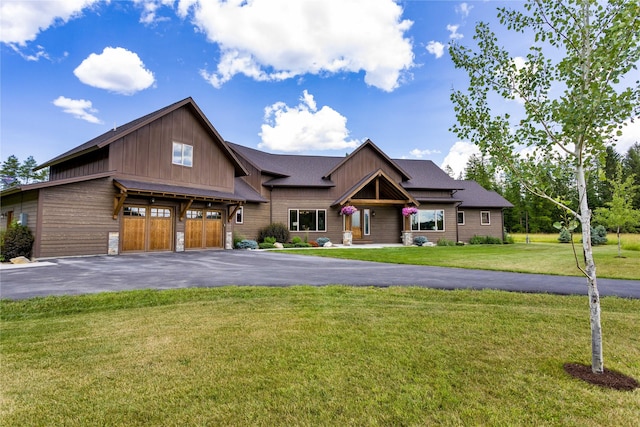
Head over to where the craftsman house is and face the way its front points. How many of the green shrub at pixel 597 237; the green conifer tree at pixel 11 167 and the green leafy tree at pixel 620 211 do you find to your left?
2

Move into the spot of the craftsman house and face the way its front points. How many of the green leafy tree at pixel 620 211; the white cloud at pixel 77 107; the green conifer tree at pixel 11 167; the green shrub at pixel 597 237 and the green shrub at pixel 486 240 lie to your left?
3

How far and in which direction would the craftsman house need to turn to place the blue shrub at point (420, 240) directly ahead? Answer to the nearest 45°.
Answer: approximately 90° to its left

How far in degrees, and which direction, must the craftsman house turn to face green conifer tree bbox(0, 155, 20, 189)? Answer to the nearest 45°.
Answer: approximately 135° to its right

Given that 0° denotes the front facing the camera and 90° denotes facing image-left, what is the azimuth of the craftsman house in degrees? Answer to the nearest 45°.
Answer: approximately 0°

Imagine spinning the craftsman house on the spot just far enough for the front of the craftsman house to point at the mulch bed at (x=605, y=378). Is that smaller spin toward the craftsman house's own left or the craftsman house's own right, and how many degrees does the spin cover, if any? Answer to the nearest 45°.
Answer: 0° — it already faces it

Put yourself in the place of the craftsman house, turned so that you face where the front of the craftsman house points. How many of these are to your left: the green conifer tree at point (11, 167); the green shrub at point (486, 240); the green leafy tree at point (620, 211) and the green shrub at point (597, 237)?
3

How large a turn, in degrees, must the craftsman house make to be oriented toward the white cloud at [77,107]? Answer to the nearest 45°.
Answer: approximately 135° to its right

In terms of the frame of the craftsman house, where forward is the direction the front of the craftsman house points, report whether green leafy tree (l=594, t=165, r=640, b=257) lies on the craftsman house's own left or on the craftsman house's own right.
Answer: on the craftsman house's own left

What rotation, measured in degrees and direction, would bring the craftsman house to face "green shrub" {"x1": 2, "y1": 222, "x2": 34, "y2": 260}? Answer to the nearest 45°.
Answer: approximately 45° to its right

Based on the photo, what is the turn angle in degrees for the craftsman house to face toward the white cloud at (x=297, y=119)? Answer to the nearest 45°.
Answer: approximately 180°

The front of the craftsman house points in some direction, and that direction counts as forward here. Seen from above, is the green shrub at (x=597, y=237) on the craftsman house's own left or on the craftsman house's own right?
on the craftsman house's own left
